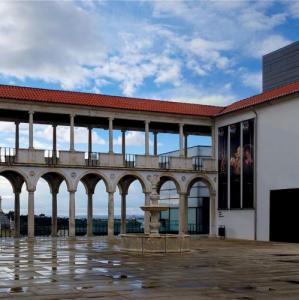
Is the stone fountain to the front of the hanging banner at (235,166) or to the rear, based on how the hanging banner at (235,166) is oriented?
to the front

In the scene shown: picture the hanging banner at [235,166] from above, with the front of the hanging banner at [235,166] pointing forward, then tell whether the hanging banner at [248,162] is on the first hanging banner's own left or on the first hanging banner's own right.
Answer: on the first hanging banner's own left

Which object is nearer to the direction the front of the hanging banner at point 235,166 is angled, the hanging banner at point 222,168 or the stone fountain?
the stone fountain

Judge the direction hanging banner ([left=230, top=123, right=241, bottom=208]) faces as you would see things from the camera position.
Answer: facing the viewer and to the left of the viewer

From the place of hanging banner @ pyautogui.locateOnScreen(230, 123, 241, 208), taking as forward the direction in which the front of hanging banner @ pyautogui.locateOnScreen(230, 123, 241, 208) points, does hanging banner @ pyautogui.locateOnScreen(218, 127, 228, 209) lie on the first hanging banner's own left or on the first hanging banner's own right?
on the first hanging banner's own right
